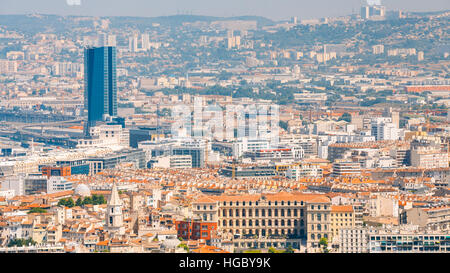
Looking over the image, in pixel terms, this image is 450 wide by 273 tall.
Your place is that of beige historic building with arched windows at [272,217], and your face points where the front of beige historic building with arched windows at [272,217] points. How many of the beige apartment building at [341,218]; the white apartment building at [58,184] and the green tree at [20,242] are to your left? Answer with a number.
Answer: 1

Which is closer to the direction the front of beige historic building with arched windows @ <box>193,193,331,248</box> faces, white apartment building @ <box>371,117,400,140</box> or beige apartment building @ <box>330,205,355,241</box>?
the beige apartment building

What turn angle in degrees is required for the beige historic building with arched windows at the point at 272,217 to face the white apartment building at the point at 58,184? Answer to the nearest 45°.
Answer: approximately 135° to its right

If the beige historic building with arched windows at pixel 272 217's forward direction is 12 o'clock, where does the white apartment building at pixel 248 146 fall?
The white apartment building is roughly at 6 o'clock from the beige historic building with arched windows.

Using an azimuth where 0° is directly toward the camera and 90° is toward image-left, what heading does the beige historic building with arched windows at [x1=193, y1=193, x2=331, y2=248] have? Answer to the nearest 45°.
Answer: approximately 0°

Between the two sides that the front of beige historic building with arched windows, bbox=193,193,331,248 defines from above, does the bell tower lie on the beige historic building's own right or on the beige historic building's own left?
on the beige historic building's own right

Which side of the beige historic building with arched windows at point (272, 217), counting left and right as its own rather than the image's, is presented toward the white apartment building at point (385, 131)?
back

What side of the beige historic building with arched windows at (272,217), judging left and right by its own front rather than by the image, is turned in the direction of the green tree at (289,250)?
front

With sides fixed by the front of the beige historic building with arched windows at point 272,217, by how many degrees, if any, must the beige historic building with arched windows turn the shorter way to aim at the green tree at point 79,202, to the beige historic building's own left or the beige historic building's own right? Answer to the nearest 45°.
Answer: approximately 135° to the beige historic building's own right

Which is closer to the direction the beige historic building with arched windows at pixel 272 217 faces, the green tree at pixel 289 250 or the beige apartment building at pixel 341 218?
the green tree

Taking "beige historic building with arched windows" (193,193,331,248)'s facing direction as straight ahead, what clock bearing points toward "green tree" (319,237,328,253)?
The green tree is roughly at 11 o'clock from the beige historic building with arched windows.
